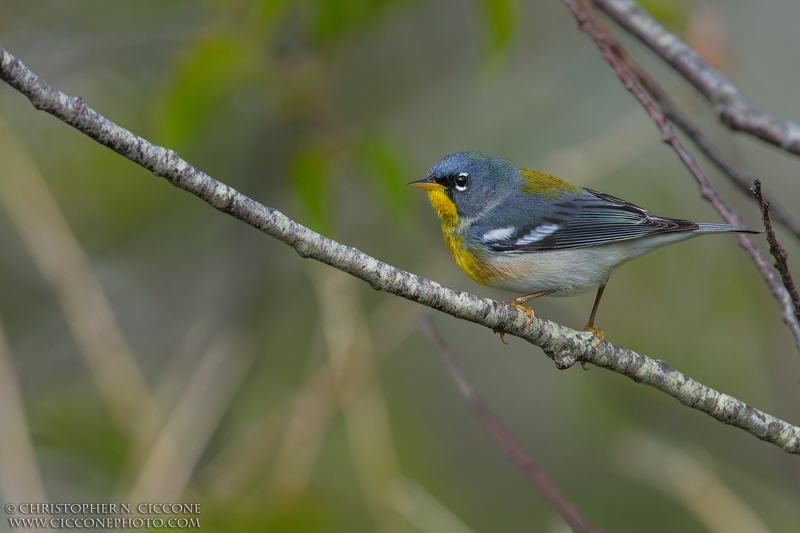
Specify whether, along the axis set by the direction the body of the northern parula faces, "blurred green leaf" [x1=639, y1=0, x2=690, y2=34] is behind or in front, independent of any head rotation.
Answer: behind

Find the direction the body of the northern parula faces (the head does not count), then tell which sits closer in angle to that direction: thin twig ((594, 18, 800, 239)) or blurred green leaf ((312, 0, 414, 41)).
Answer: the blurred green leaf

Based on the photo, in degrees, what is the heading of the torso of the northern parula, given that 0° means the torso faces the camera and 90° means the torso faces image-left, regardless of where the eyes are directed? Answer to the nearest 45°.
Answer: approximately 90°

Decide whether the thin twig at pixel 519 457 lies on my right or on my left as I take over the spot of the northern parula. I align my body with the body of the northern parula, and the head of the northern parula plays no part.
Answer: on my right
